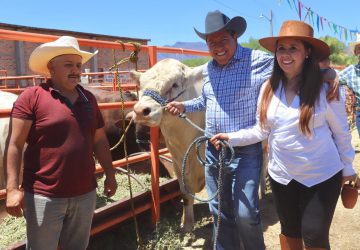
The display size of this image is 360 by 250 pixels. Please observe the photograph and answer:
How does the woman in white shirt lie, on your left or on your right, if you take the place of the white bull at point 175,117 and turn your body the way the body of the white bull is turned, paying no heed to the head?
on your left

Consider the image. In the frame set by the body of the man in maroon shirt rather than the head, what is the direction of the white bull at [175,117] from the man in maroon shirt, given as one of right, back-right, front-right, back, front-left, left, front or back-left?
left

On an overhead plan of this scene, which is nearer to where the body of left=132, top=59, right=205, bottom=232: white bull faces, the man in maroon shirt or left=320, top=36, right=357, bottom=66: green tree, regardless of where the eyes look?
the man in maroon shirt

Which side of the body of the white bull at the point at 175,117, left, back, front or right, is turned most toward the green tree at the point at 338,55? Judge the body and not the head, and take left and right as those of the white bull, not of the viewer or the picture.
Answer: back

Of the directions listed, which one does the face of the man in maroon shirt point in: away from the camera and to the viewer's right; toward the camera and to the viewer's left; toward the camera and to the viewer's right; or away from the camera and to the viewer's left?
toward the camera and to the viewer's right

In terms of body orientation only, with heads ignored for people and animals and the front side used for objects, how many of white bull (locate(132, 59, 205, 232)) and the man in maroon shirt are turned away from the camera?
0

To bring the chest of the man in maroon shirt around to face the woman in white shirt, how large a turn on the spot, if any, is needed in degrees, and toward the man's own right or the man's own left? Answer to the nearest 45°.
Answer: approximately 45° to the man's own left

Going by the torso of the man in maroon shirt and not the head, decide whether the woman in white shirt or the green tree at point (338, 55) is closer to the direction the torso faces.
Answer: the woman in white shirt

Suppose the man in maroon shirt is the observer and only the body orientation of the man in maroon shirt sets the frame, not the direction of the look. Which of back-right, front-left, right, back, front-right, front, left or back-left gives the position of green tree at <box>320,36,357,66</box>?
left
